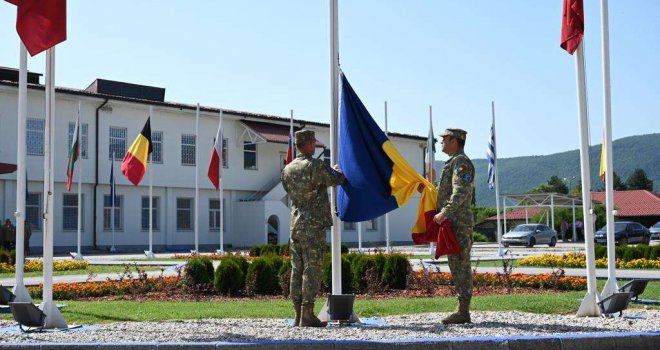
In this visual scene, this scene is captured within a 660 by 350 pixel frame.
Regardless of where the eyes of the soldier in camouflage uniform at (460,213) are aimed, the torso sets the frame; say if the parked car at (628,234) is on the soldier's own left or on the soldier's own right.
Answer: on the soldier's own right

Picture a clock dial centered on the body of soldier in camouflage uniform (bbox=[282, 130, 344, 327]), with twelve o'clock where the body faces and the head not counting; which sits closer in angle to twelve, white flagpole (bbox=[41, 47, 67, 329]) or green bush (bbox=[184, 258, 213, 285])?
the green bush

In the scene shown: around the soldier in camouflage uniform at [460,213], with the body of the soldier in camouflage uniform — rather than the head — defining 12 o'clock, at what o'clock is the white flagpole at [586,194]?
The white flagpole is roughly at 5 o'clock from the soldier in camouflage uniform.

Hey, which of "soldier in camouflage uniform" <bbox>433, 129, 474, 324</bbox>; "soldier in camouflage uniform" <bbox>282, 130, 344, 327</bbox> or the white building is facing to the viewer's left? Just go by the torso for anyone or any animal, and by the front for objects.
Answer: "soldier in camouflage uniform" <bbox>433, 129, 474, 324</bbox>

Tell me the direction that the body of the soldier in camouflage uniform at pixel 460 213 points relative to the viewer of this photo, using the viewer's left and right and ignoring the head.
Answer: facing to the left of the viewer

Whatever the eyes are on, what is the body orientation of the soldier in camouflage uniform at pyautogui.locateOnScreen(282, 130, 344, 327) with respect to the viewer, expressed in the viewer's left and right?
facing away from the viewer and to the right of the viewer

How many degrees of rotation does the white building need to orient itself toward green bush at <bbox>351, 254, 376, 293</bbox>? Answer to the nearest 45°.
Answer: approximately 45° to its right

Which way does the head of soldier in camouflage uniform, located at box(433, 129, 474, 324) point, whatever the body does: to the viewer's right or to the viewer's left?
to the viewer's left

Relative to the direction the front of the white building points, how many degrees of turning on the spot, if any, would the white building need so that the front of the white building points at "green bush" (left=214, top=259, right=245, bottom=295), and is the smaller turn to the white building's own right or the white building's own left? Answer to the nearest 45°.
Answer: approximately 45° to the white building's own right

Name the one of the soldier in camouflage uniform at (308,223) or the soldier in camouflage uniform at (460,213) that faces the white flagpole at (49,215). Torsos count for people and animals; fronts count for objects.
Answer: the soldier in camouflage uniform at (460,213)

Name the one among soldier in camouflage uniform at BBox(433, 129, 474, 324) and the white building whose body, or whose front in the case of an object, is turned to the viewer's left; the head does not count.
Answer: the soldier in camouflage uniform

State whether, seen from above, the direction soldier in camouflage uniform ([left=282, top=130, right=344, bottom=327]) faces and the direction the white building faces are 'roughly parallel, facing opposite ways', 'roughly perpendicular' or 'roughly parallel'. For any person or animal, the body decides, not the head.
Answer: roughly perpendicular

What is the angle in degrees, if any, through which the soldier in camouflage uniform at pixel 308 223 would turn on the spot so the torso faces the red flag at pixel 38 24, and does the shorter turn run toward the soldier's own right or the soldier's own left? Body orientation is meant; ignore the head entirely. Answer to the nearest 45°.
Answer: approximately 135° to the soldier's own left
